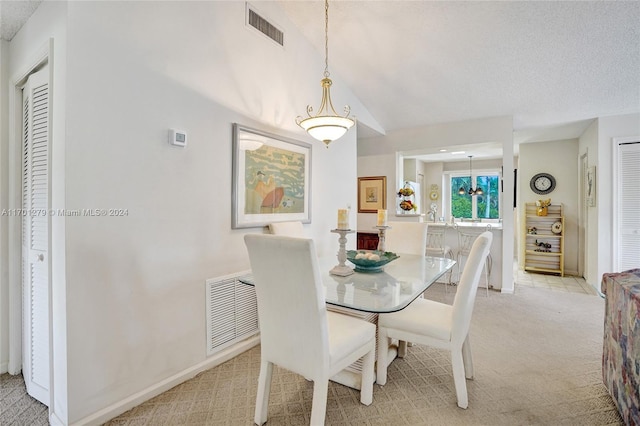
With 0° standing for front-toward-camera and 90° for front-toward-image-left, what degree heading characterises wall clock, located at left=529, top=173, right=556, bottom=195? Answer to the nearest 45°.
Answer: approximately 0°

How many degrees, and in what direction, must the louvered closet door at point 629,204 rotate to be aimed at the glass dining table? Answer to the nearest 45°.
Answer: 0° — it already faces it

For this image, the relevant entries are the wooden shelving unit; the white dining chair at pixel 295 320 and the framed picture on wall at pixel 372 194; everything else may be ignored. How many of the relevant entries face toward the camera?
2

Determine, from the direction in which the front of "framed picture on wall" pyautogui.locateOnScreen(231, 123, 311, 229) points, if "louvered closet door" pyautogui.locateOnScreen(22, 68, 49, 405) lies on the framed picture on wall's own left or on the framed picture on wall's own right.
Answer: on the framed picture on wall's own right

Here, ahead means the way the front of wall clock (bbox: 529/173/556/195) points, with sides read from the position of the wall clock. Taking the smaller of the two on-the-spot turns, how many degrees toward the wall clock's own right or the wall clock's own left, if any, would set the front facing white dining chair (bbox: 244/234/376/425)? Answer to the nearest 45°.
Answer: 0° — it already faces it

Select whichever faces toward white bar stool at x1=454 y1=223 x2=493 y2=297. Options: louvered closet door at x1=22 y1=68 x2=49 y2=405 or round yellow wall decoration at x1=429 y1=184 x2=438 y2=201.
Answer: the round yellow wall decoration

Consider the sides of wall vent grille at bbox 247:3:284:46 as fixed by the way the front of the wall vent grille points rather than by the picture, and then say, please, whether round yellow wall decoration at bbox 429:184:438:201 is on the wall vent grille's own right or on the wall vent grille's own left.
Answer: on the wall vent grille's own left
